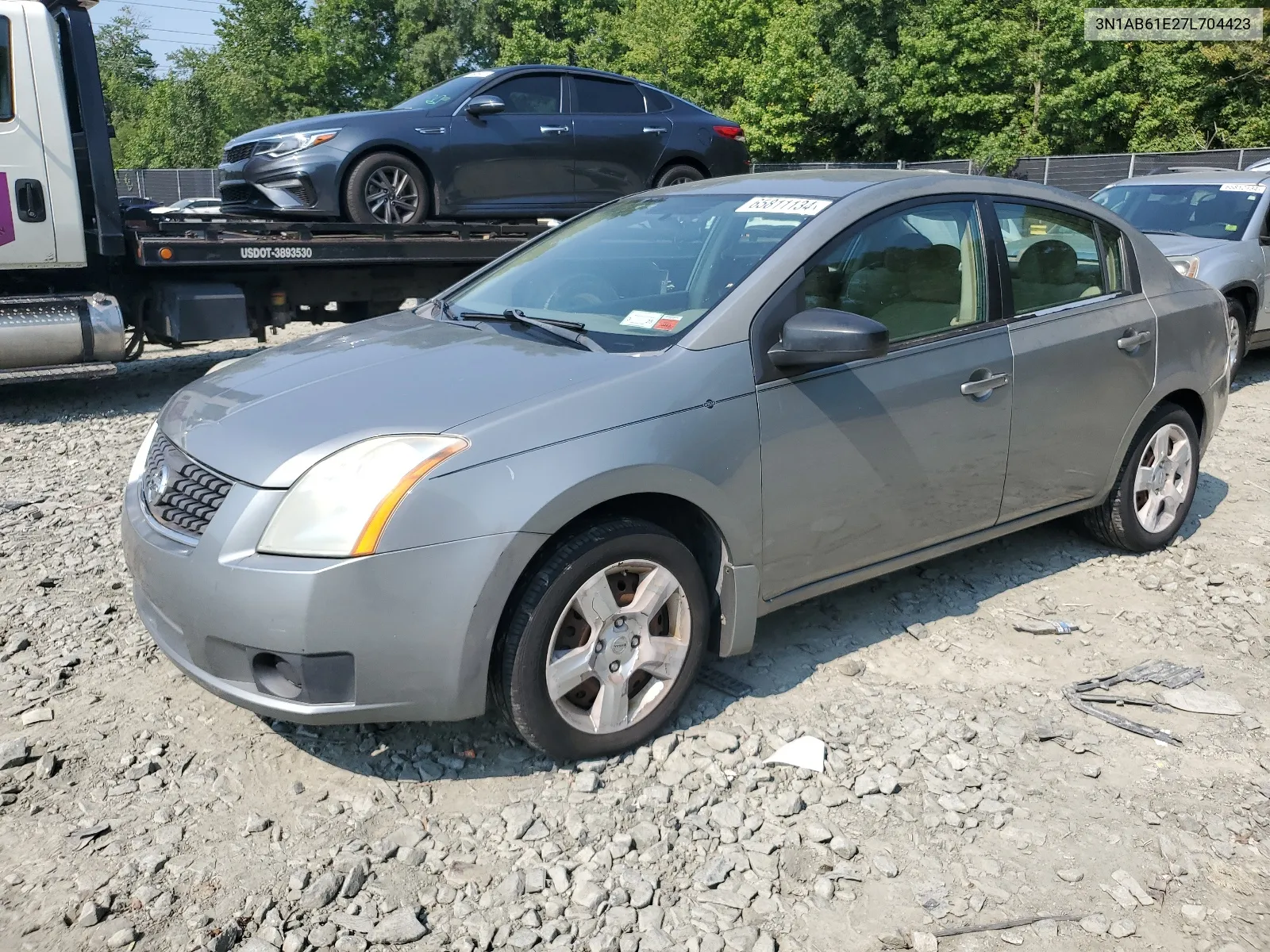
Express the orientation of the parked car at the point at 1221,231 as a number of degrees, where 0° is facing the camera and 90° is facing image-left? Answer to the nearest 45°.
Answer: approximately 45°

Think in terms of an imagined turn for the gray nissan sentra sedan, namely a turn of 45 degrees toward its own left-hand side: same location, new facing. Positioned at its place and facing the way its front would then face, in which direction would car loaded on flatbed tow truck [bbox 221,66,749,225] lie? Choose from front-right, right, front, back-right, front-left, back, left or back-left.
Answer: back

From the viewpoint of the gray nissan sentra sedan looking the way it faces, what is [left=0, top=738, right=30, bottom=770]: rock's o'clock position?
The rock is roughly at 1 o'clock from the gray nissan sentra sedan.

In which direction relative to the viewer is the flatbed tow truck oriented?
to the viewer's left

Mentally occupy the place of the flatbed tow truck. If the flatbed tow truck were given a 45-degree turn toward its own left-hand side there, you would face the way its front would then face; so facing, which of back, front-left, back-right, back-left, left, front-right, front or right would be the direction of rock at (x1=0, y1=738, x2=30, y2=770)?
front-left

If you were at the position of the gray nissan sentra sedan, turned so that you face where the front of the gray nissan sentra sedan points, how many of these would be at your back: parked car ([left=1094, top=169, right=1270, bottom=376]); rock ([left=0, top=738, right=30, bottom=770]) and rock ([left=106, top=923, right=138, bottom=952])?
1

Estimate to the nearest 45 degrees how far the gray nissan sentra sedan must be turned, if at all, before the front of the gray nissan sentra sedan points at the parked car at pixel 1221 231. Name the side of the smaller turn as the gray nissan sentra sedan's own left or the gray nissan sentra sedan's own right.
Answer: approximately 180°

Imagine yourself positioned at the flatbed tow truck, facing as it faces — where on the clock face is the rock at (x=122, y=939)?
The rock is roughly at 9 o'clock from the flatbed tow truck.

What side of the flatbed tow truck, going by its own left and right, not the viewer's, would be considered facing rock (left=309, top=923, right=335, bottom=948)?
left

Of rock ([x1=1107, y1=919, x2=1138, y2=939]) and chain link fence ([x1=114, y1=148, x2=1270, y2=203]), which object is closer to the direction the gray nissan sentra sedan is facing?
the rock

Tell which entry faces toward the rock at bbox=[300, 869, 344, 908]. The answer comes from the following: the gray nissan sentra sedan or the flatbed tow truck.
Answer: the gray nissan sentra sedan

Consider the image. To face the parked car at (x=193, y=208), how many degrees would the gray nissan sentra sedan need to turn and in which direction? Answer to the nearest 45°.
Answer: approximately 90° to its right

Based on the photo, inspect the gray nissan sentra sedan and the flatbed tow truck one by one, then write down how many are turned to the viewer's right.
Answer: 0
